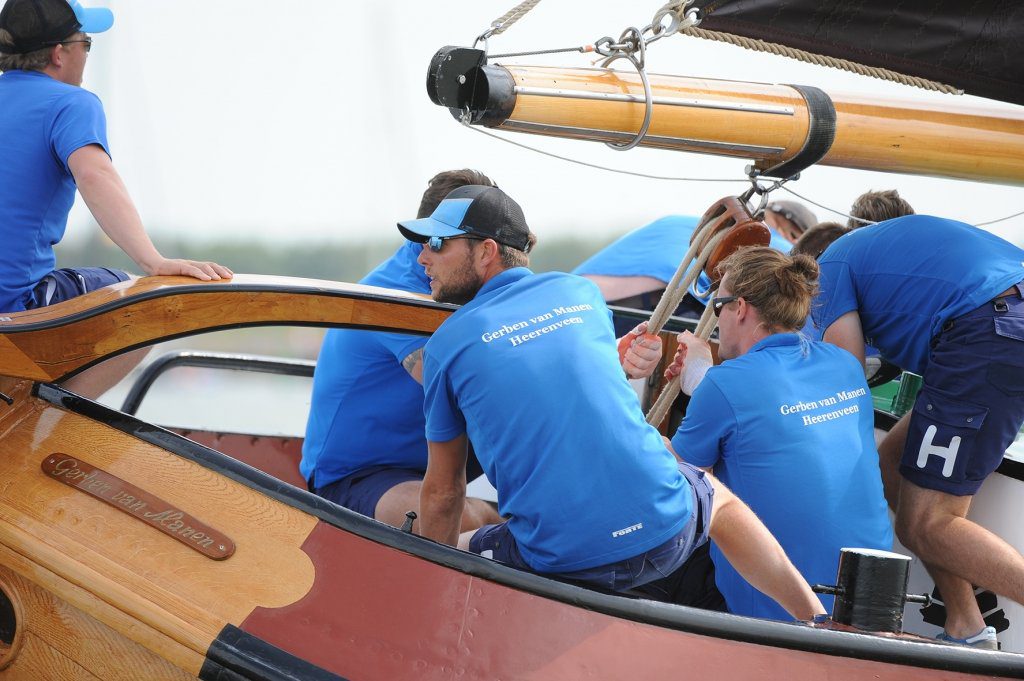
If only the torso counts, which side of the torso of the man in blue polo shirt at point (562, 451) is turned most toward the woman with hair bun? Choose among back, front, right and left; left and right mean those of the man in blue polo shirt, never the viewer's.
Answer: right

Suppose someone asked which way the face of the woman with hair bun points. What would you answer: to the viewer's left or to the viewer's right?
to the viewer's left

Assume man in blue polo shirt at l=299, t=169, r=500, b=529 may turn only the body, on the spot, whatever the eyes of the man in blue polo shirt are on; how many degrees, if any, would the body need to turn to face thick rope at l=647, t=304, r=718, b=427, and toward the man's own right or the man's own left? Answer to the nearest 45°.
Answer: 0° — they already face it

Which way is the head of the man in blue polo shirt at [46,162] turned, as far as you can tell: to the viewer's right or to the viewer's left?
to the viewer's right

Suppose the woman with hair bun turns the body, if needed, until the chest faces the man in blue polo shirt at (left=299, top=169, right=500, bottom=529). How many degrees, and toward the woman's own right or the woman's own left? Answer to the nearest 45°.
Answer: approximately 45° to the woman's own left

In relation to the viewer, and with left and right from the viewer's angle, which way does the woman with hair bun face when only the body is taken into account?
facing away from the viewer and to the left of the viewer

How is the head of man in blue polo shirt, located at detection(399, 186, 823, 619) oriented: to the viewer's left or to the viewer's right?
to the viewer's left

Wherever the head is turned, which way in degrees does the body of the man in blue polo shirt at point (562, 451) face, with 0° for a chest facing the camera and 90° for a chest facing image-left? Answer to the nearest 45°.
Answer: approximately 135°

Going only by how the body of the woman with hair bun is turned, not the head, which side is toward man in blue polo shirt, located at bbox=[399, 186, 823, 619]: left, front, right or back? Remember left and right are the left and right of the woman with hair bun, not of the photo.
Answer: left
